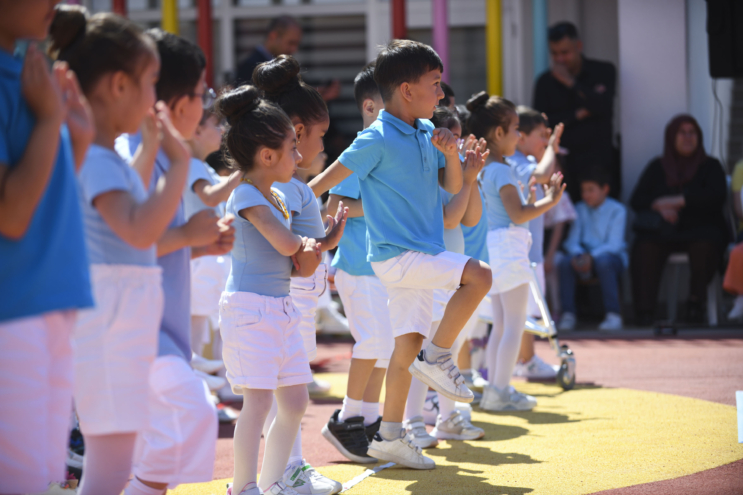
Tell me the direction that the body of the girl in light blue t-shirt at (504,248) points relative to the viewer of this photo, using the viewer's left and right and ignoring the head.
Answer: facing to the right of the viewer

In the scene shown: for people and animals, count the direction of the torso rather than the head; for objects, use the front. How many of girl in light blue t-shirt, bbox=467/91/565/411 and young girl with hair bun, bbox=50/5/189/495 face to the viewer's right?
2

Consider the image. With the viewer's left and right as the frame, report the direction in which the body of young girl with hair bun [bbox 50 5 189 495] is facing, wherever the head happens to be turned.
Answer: facing to the right of the viewer

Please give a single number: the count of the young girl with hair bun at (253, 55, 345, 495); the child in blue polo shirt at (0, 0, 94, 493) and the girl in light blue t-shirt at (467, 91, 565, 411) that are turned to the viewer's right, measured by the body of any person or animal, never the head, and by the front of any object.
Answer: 3

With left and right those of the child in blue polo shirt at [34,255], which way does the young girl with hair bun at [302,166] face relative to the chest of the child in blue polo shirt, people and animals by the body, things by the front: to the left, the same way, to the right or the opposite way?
the same way

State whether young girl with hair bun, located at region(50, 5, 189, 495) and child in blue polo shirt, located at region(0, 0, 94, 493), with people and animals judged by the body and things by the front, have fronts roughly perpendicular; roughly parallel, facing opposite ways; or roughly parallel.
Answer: roughly parallel

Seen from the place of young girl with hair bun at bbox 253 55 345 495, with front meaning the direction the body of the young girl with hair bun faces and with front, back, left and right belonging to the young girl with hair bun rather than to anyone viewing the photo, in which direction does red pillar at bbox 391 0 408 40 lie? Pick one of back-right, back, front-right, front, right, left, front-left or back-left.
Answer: left

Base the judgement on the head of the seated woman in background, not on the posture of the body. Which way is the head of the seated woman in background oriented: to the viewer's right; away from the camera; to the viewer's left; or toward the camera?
toward the camera

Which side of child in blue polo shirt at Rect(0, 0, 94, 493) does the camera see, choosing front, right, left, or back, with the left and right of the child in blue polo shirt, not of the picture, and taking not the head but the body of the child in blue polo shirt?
right

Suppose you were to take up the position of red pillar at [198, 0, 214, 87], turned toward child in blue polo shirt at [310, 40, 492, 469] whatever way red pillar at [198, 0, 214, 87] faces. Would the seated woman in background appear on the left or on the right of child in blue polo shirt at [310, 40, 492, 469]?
left

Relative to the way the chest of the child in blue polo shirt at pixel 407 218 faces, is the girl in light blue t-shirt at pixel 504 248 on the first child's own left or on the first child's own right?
on the first child's own left
